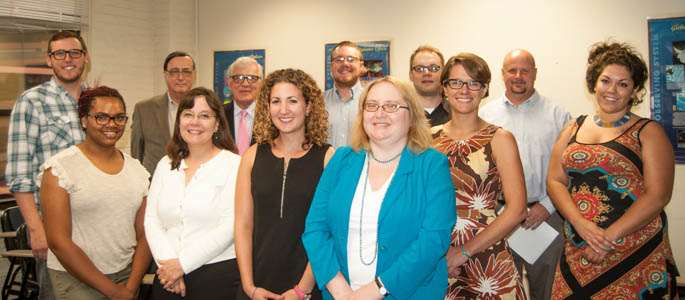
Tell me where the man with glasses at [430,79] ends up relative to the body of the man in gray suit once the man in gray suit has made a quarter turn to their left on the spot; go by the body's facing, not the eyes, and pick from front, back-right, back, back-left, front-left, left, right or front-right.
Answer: front-right

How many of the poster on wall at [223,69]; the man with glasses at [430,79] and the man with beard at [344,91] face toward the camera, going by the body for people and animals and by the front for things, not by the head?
3

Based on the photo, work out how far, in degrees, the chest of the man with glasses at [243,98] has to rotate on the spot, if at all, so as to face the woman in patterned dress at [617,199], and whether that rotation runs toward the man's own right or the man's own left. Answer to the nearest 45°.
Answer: approximately 45° to the man's own left

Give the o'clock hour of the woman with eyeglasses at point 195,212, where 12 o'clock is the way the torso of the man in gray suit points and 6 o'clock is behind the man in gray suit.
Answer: The woman with eyeglasses is roughly at 12 o'clock from the man in gray suit.

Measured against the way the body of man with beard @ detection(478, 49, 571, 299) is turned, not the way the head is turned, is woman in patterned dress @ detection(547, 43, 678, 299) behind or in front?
in front

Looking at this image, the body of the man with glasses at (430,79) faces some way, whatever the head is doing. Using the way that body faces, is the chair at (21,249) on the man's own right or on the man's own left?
on the man's own right

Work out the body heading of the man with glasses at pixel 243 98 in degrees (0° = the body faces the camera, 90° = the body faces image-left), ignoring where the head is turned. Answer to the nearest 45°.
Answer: approximately 0°
